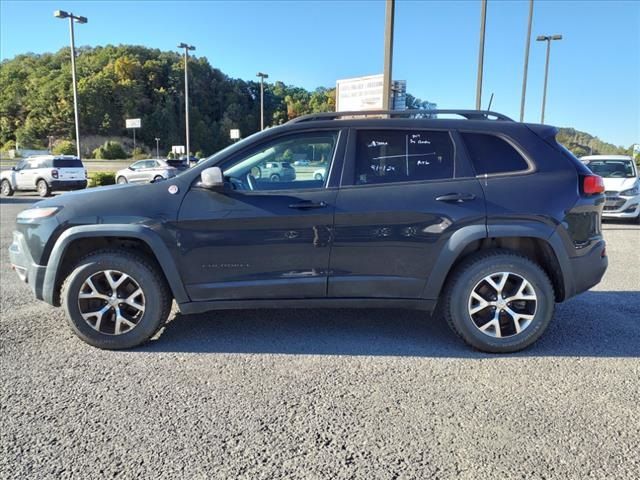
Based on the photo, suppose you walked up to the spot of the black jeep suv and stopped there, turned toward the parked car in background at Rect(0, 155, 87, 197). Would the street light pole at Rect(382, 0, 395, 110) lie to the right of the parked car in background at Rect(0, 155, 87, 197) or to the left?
right

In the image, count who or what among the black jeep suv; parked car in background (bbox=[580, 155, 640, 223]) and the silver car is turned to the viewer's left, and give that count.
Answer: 2

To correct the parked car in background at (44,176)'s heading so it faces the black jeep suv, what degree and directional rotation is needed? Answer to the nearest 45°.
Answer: approximately 135° to its left

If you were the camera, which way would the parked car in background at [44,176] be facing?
facing away from the viewer and to the left of the viewer

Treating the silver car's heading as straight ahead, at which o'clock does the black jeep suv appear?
The black jeep suv is roughly at 9 o'clock from the silver car.

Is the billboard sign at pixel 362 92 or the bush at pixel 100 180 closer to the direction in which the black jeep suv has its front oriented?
the bush

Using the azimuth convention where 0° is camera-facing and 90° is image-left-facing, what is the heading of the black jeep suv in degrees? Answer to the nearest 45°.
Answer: approximately 90°

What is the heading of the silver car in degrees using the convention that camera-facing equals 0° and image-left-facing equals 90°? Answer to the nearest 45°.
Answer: approximately 90°

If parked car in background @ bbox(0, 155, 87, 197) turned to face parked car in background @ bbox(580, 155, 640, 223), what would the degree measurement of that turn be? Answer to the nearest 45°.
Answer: approximately 180°
